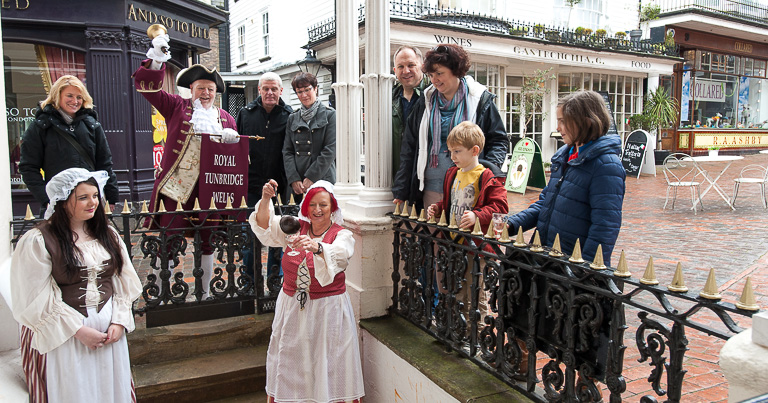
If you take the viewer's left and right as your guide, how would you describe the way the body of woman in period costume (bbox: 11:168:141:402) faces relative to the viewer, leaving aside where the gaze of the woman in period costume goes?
facing the viewer and to the right of the viewer

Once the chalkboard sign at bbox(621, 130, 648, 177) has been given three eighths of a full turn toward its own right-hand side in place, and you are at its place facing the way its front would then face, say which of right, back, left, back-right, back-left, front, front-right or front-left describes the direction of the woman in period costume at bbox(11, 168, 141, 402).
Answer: back-left

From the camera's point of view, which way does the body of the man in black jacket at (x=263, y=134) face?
toward the camera

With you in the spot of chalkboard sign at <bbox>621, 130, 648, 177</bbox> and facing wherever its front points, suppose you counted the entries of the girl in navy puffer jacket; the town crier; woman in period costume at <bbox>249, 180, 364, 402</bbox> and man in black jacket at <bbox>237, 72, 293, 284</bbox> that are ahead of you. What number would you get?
4

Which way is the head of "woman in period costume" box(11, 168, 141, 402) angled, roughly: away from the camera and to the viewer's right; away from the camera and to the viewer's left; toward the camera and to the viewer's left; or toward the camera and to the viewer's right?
toward the camera and to the viewer's right

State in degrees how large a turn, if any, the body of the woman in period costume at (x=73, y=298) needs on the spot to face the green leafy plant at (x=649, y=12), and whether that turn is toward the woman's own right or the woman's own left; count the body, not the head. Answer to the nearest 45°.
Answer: approximately 90° to the woman's own left

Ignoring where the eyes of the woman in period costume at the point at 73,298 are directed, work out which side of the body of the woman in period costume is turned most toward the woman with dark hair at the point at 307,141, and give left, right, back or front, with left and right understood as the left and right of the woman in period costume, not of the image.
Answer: left

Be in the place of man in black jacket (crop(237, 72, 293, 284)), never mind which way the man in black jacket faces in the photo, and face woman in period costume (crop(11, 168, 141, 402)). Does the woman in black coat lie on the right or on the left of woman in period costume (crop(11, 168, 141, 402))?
right

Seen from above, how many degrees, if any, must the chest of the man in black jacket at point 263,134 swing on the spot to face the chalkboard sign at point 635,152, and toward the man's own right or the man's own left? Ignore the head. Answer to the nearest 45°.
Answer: approximately 135° to the man's own left

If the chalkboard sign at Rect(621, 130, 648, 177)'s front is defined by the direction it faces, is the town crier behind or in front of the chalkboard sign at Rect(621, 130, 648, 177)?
in front

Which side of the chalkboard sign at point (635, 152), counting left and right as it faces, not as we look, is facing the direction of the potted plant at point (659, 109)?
back

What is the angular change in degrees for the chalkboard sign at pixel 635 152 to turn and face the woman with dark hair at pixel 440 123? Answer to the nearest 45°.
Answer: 0° — it already faces them
